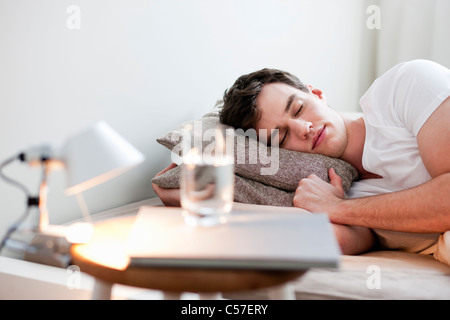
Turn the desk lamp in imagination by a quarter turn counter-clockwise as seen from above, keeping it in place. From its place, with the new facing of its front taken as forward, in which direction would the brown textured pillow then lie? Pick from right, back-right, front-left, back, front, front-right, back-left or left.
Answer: front-right

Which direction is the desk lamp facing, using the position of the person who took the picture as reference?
facing to the right of the viewer

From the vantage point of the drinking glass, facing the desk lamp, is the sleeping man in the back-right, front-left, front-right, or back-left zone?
back-right

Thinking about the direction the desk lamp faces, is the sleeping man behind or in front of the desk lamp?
in front
